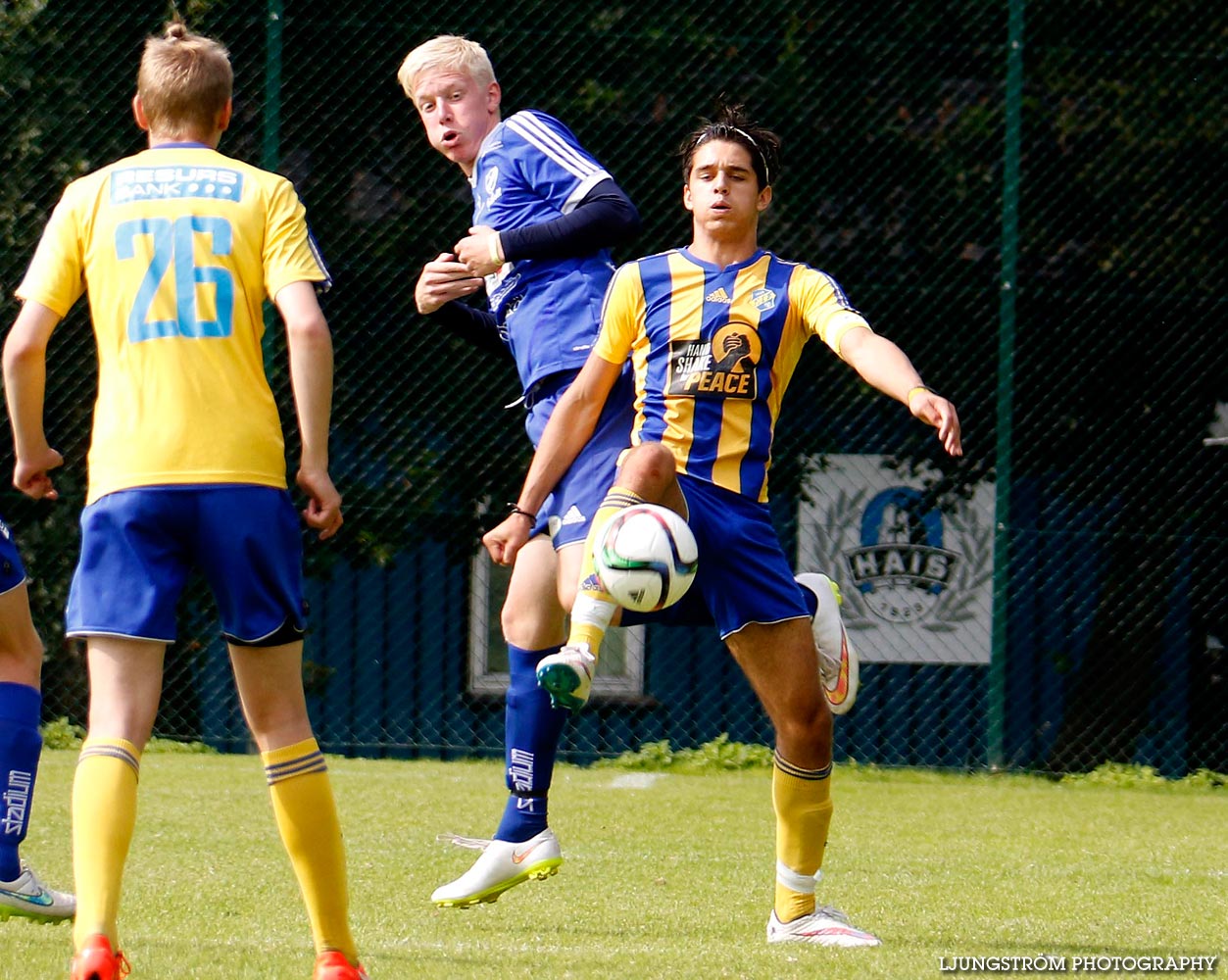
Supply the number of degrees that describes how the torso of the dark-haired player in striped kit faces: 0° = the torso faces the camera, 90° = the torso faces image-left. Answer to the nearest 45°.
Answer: approximately 0°

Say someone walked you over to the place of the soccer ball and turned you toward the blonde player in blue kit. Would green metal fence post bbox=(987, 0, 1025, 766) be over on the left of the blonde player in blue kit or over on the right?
right

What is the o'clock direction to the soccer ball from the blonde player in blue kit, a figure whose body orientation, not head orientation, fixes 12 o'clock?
The soccer ball is roughly at 10 o'clock from the blonde player in blue kit.

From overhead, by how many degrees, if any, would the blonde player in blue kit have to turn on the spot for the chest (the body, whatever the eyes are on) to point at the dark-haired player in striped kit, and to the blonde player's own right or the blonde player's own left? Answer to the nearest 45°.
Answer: approximately 90° to the blonde player's own left

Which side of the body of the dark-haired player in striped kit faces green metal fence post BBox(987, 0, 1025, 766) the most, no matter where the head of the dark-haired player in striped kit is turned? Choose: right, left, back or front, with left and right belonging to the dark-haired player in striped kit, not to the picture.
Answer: back

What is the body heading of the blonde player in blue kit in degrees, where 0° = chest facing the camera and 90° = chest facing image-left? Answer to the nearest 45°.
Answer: approximately 45°

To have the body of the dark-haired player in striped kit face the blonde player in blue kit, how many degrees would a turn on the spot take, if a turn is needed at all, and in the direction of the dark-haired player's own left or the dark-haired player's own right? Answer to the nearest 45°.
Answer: approximately 135° to the dark-haired player's own right

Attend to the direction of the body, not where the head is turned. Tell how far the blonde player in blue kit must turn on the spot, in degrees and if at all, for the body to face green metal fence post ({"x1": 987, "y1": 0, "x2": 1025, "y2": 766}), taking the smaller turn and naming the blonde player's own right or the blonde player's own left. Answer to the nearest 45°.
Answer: approximately 180°
